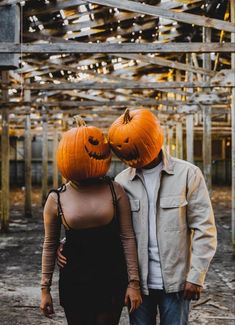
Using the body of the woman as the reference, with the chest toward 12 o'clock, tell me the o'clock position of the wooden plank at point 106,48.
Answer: The wooden plank is roughly at 6 o'clock from the woman.

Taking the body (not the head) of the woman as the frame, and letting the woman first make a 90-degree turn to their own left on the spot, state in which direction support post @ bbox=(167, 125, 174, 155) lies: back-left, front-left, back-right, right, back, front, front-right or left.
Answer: left

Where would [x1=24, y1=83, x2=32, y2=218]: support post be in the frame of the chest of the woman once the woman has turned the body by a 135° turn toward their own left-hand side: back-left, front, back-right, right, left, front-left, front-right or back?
front-left

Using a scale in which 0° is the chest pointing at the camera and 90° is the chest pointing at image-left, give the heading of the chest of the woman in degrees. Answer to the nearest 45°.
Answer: approximately 0°

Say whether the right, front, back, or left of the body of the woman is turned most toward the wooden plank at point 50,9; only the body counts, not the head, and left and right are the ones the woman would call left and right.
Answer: back

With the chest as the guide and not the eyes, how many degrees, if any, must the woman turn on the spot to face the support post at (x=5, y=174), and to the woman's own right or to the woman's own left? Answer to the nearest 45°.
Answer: approximately 180°
